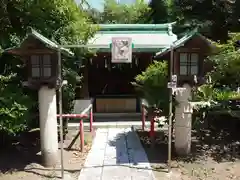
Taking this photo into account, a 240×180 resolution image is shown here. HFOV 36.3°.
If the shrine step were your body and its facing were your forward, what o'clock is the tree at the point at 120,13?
The tree is roughly at 6 o'clock from the shrine step.

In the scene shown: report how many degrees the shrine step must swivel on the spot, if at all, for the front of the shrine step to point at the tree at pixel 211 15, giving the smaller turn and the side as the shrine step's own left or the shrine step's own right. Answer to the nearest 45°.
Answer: approximately 90° to the shrine step's own left

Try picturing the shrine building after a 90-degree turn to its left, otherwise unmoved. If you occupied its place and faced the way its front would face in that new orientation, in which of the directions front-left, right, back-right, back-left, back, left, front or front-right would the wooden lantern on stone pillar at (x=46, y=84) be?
right

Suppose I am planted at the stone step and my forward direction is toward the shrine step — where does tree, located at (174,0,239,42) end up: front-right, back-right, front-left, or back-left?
front-right

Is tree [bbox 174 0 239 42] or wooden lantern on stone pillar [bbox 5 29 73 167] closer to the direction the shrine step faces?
the wooden lantern on stone pillar

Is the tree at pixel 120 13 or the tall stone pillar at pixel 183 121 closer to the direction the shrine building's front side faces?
the tall stone pillar

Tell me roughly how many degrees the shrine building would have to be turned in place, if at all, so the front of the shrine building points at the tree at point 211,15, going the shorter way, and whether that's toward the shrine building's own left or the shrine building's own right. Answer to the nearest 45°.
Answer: approximately 90° to the shrine building's own left

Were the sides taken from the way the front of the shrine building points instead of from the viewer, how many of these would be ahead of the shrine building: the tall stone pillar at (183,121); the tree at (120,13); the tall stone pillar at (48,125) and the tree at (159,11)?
2

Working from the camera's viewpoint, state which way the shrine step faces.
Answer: facing the viewer

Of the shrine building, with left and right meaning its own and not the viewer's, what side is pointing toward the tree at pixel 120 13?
back

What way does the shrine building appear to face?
toward the camera

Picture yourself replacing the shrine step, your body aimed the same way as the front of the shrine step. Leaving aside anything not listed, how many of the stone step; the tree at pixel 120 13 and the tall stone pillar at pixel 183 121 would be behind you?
1

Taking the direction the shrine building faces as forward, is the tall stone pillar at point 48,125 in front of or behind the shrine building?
in front

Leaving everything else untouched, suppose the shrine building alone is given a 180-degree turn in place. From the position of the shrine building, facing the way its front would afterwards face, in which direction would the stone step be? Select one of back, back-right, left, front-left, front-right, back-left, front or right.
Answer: back
